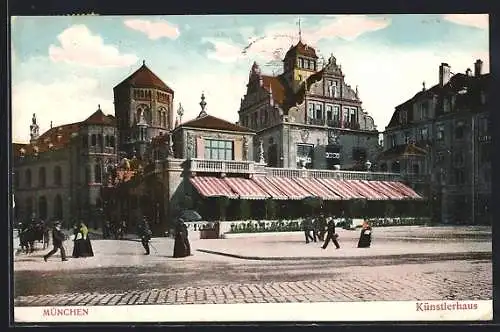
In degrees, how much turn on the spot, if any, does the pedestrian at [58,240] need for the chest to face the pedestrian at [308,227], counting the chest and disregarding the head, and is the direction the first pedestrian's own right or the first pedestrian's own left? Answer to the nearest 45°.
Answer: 0° — they already face them

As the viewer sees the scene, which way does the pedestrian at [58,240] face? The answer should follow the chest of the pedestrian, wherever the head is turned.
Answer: to the viewer's right
